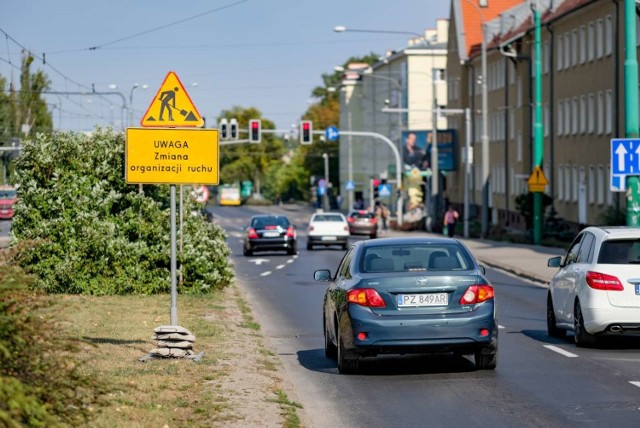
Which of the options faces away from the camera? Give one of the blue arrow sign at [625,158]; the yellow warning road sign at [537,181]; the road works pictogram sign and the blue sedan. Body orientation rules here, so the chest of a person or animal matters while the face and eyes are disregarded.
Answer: the blue sedan

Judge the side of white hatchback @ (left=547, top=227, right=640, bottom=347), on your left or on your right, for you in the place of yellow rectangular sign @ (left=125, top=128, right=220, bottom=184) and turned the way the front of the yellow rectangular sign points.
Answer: on your left

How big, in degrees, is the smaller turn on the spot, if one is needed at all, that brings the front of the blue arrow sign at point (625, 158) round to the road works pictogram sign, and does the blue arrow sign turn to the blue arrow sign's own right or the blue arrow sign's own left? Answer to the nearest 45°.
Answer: approximately 45° to the blue arrow sign's own right

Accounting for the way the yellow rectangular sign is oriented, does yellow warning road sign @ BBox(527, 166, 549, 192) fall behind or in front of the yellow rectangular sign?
behind

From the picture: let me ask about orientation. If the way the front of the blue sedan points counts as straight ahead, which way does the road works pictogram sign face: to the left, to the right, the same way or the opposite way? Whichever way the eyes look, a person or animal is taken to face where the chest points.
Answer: the opposite way

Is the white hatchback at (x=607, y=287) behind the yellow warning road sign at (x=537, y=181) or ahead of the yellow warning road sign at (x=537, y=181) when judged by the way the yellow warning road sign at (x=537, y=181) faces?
ahead

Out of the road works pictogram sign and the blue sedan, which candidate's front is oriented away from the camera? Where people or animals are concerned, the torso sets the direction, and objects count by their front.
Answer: the blue sedan

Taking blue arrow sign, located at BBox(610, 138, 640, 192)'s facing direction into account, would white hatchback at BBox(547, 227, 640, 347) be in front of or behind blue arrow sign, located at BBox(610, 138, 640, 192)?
in front

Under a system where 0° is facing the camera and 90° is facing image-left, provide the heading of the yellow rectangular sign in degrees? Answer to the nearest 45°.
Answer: approximately 0°

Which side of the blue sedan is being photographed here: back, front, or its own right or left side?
back

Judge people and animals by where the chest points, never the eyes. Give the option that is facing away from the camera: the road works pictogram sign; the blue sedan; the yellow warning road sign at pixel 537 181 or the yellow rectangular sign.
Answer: the blue sedan

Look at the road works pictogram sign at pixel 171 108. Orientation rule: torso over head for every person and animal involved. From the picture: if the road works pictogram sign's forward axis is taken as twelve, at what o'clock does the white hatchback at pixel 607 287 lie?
The white hatchback is roughly at 9 o'clock from the road works pictogram sign.
